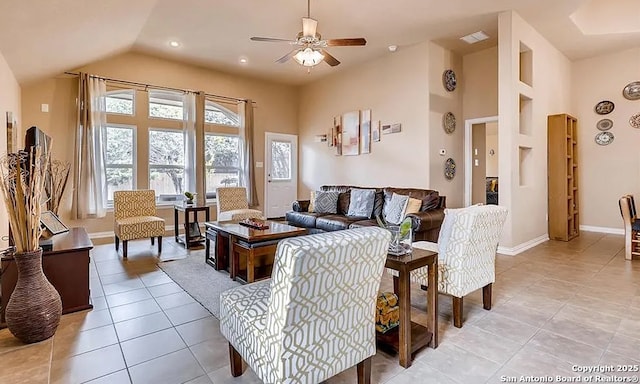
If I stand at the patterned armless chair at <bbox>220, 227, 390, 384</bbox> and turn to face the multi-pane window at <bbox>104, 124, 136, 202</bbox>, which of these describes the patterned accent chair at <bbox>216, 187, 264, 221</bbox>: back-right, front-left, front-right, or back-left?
front-right

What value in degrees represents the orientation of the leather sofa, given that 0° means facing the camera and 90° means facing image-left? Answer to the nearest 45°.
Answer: approximately 45°

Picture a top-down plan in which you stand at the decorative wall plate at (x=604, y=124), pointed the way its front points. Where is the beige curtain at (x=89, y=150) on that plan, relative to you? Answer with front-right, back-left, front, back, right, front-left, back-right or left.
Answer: front-right

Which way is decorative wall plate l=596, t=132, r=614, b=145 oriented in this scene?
toward the camera

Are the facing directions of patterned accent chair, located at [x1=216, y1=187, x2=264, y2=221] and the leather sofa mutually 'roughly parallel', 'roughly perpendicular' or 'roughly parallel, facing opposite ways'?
roughly perpendicular

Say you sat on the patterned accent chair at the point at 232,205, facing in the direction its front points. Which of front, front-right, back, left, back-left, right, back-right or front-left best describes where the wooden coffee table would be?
front-right

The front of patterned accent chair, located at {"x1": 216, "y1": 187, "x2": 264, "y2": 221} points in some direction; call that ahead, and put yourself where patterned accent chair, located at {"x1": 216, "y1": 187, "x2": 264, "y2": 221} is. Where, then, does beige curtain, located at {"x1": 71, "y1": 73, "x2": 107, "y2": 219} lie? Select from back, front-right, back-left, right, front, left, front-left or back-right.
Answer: back-right

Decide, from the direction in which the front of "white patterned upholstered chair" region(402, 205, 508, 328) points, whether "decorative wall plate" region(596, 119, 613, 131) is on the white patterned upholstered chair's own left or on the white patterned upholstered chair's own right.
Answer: on the white patterned upholstered chair's own right

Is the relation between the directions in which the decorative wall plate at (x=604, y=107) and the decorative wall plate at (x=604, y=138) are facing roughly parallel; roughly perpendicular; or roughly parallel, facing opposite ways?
roughly parallel

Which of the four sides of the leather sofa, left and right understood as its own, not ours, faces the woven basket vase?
front

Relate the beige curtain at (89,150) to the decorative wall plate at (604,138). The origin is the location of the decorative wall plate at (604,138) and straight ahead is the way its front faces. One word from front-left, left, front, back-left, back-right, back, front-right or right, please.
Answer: front-right

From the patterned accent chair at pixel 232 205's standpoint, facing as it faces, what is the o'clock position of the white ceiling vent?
The white ceiling vent is roughly at 11 o'clock from the patterned accent chair.

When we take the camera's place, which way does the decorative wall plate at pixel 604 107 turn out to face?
facing the viewer

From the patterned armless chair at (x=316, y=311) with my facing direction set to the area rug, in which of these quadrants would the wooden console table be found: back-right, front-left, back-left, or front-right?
front-left
